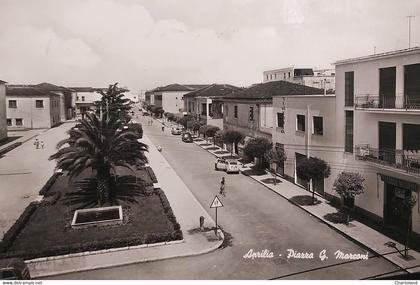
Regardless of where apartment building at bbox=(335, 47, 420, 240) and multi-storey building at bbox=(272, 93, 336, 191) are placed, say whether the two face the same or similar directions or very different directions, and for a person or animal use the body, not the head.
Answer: same or similar directions

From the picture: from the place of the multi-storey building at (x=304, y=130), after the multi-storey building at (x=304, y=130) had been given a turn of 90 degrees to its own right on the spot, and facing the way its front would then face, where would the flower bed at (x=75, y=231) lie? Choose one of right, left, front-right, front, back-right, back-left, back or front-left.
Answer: left

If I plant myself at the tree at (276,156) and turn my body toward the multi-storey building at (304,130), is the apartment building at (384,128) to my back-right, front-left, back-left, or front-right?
front-right

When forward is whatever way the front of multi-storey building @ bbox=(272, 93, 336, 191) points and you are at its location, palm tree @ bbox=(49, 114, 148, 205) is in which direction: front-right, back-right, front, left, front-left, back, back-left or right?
front

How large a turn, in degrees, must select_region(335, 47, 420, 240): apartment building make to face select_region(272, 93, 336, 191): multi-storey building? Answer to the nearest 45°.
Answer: approximately 90° to its right

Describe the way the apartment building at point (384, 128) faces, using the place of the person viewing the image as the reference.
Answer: facing the viewer and to the left of the viewer

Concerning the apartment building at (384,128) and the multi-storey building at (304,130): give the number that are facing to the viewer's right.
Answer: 0

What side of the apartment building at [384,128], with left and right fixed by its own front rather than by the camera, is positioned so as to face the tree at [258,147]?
right
